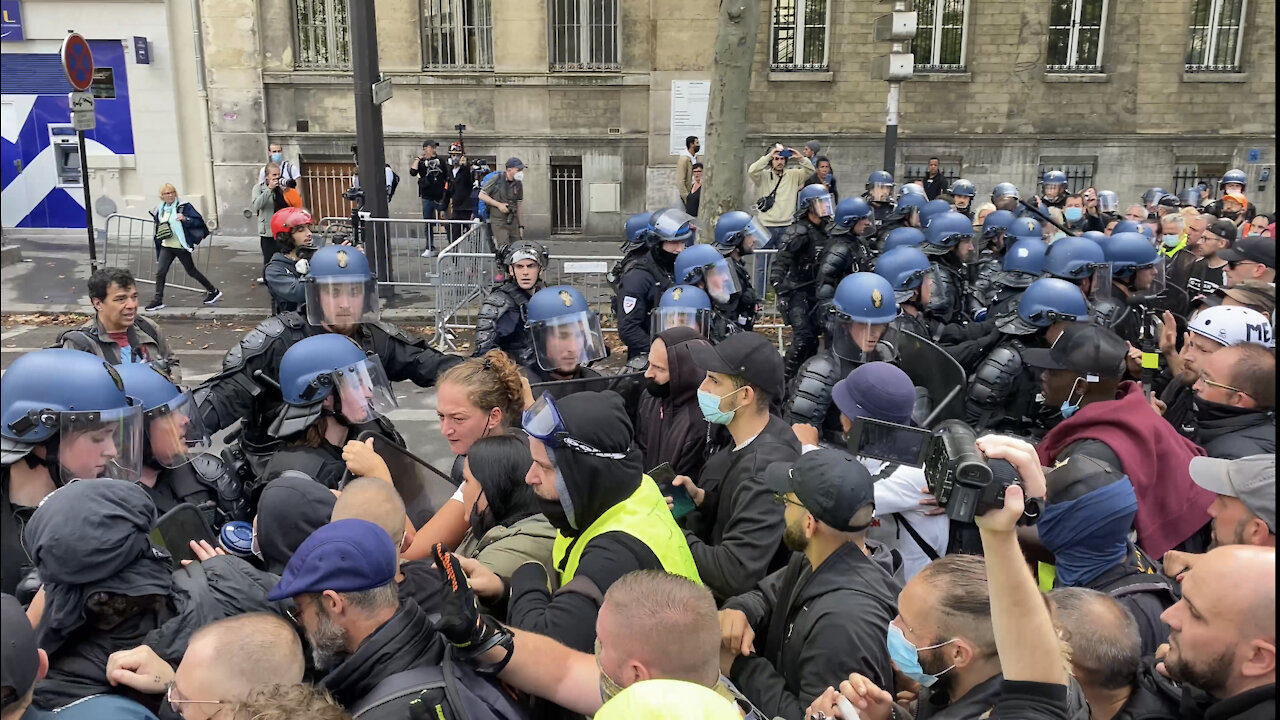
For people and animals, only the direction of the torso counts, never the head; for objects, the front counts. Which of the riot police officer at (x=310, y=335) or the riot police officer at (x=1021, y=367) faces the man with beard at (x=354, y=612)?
the riot police officer at (x=310, y=335)

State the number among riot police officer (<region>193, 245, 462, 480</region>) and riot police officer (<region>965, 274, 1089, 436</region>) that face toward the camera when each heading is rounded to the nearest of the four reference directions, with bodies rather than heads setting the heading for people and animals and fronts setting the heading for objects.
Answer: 1

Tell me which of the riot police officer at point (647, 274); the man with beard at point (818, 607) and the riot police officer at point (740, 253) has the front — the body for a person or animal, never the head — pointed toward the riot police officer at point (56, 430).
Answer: the man with beard

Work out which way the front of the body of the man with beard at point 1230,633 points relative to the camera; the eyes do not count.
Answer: to the viewer's left

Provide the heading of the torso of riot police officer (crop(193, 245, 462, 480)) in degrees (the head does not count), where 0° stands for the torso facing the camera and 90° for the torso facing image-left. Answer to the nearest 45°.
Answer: approximately 0°

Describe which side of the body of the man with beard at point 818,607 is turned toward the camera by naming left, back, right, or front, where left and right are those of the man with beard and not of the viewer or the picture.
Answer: left

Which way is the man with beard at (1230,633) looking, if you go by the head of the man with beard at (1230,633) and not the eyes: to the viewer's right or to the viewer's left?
to the viewer's left
